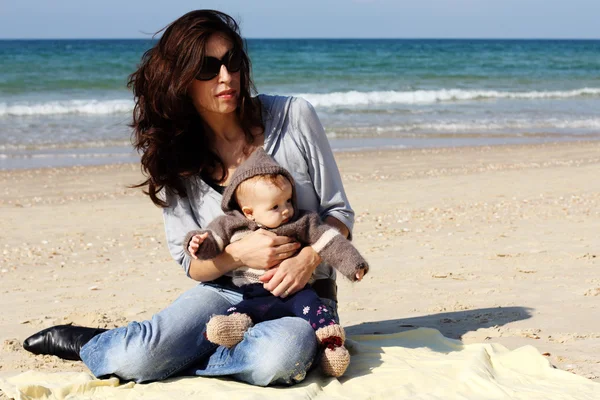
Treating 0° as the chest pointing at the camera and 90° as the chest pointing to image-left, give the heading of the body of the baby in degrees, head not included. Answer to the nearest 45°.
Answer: approximately 0°

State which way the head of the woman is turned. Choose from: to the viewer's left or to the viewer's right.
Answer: to the viewer's right
